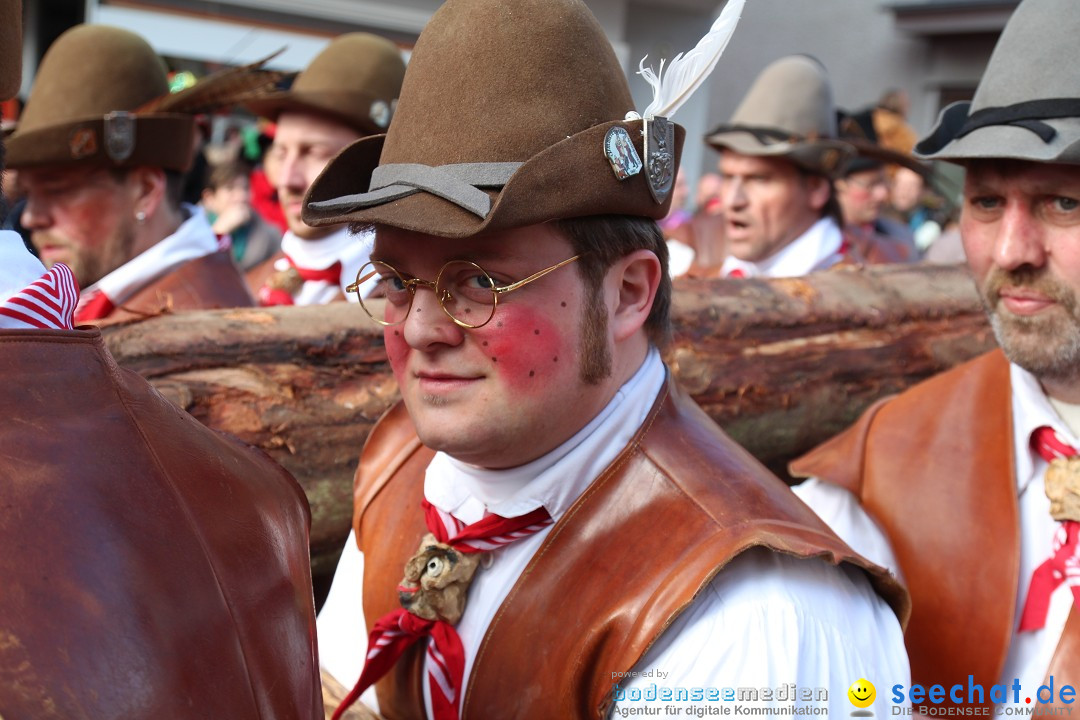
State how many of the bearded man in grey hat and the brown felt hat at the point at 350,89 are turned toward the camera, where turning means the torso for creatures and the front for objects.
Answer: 1

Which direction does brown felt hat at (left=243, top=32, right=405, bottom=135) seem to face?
to the viewer's left

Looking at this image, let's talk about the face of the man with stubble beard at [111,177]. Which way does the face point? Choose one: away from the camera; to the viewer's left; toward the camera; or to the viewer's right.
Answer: to the viewer's left

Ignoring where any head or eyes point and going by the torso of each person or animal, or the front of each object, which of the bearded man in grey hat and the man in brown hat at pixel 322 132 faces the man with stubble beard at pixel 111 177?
the man in brown hat

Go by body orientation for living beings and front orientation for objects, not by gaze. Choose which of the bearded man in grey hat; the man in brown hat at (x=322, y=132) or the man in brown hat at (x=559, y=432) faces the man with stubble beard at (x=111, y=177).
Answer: the man in brown hat at (x=322, y=132)

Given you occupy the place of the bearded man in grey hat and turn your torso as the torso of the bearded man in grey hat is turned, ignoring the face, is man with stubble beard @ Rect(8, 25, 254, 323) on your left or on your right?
on your right

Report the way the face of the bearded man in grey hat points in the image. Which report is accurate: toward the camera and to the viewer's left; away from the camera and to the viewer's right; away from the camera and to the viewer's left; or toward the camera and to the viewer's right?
toward the camera and to the viewer's left

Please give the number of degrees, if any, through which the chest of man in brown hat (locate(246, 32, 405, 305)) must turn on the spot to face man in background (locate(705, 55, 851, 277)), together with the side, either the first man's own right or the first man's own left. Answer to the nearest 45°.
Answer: approximately 135° to the first man's own left

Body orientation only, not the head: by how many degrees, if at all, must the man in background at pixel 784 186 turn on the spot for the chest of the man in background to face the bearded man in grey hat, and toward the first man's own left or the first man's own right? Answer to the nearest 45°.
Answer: approximately 45° to the first man's own left

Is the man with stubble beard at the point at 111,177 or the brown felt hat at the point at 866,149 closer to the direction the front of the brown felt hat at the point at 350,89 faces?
the man with stubble beard

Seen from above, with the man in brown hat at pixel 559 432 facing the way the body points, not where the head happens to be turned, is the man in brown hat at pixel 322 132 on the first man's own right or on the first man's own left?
on the first man's own right

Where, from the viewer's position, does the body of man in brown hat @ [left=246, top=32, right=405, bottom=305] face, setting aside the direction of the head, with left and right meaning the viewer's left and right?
facing the viewer and to the left of the viewer
